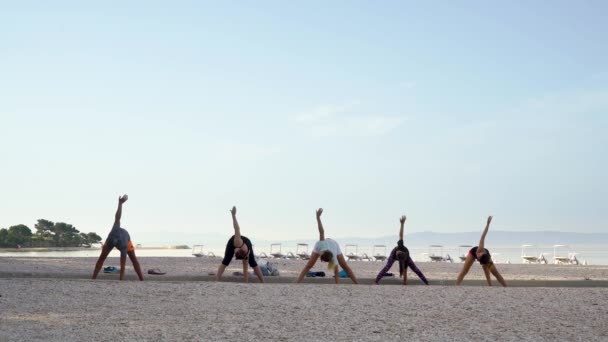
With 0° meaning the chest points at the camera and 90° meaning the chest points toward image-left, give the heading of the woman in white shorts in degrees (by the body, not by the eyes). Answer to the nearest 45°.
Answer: approximately 0°
